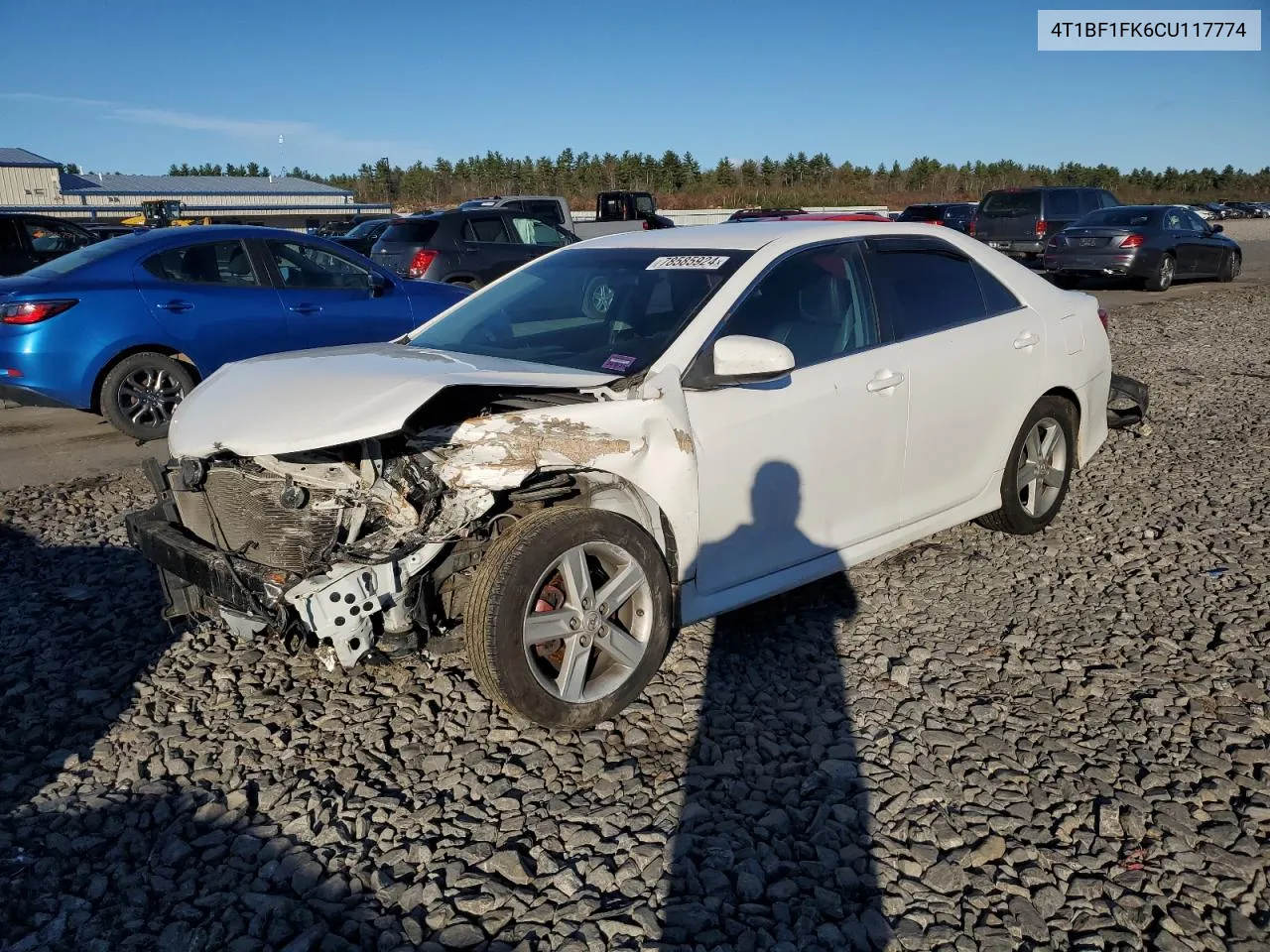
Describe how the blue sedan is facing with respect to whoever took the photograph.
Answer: facing away from the viewer and to the right of the viewer

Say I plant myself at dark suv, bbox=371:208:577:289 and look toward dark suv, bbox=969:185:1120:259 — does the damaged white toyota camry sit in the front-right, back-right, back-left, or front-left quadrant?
back-right

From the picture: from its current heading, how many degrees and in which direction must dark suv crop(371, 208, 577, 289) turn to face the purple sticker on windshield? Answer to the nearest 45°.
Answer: approximately 135° to its right

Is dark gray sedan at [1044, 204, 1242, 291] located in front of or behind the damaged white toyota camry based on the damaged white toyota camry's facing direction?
behind

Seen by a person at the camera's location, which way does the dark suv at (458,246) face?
facing away from the viewer and to the right of the viewer

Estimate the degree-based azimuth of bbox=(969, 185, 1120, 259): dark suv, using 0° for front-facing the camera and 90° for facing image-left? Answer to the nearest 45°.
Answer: approximately 225°

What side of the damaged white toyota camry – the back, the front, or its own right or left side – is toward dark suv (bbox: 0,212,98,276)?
right

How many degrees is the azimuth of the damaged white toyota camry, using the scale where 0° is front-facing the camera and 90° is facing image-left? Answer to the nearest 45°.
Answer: approximately 45°
